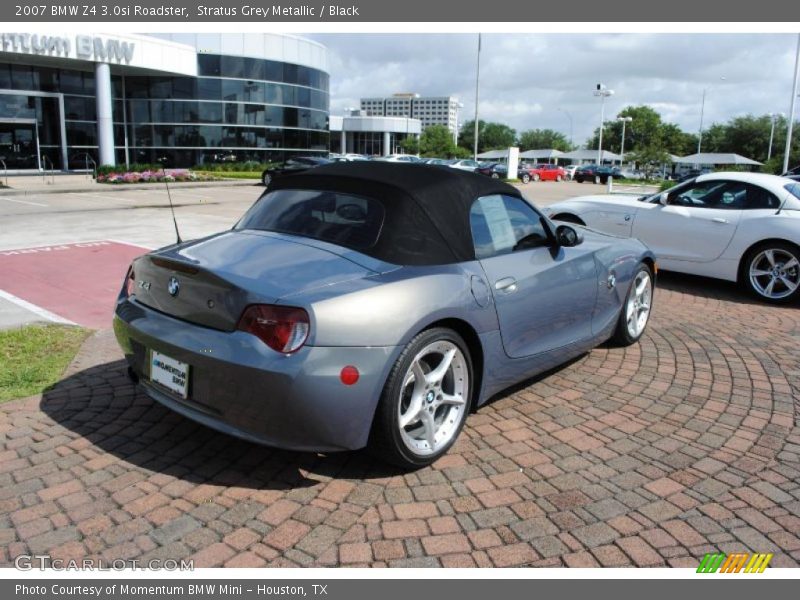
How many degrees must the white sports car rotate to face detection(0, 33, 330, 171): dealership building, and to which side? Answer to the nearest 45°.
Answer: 0° — it already faces it

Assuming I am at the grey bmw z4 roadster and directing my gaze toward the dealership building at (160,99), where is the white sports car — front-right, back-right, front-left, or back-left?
front-right

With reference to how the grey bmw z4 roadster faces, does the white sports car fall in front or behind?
in front

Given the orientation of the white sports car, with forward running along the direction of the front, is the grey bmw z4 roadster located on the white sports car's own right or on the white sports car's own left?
on the white sports car's own left

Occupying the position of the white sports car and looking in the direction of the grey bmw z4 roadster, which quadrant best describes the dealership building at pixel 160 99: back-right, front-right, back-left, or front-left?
back-right

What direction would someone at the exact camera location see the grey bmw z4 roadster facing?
facing away from the viewer and to the right of the viewer

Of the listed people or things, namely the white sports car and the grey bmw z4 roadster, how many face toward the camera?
0

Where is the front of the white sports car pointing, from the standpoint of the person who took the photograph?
facing away from the viewer and to the left of the viewer
